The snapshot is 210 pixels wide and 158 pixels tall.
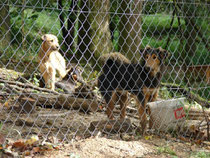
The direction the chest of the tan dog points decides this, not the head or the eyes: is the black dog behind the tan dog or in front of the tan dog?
in front

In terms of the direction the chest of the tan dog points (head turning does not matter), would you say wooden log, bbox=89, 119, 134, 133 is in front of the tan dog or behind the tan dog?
in front

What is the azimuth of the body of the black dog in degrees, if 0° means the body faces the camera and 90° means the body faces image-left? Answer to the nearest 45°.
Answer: approximately 315°

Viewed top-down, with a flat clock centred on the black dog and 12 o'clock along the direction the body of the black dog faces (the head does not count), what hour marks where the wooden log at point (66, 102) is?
The wooden log is roughly at 5 o'clock from the black dog.

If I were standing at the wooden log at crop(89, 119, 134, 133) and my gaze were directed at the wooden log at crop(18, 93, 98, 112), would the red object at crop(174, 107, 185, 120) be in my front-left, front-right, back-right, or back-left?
back-right

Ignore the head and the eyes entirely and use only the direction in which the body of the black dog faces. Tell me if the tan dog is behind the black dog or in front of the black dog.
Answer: behind

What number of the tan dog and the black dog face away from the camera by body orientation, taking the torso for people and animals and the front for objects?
0

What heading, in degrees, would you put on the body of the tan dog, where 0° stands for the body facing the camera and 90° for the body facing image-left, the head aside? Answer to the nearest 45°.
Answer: approximately 315°
